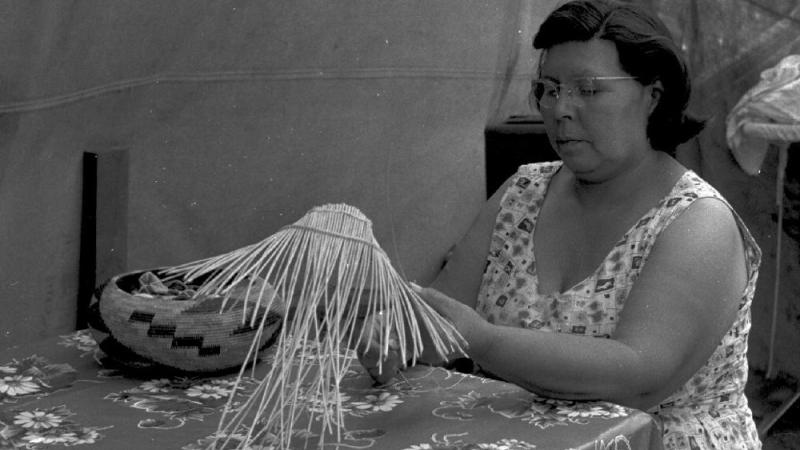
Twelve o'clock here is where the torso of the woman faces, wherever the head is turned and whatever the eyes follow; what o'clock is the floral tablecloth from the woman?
The floral tablecloth is roughly at 12 o'clock from the woman.

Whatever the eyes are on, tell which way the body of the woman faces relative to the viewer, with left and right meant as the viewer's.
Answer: facing the viewer and to the left of the viewer

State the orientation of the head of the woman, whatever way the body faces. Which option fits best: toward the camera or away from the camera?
toward the camera

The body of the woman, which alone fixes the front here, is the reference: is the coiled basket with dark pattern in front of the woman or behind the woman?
in front
